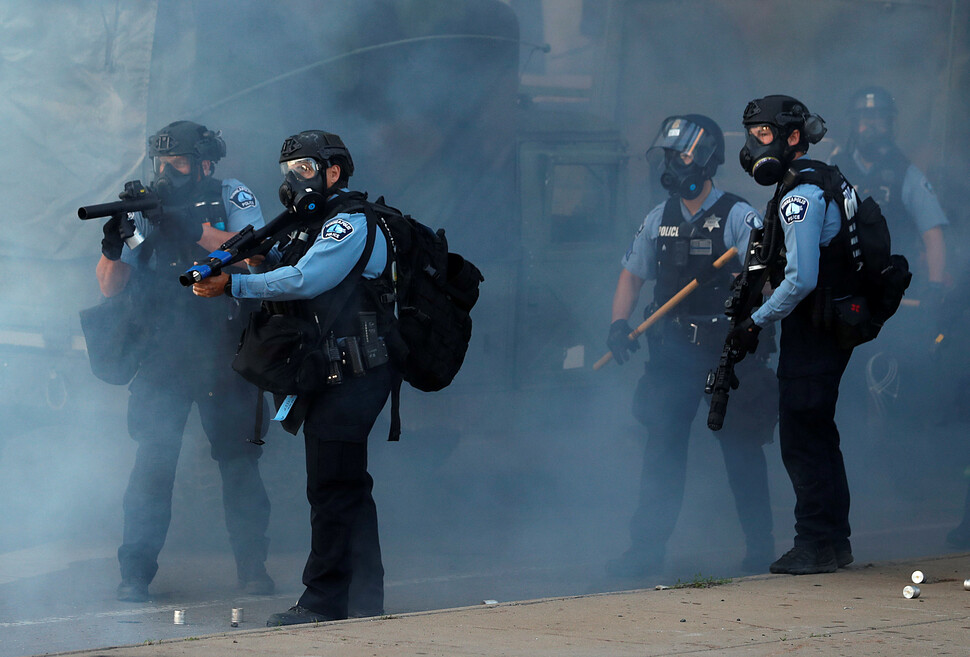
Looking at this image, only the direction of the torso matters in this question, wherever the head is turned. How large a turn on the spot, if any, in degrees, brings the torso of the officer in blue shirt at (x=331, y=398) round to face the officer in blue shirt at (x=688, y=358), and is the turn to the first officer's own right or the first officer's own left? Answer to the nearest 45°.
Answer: approximately 135° to the first officer's own right

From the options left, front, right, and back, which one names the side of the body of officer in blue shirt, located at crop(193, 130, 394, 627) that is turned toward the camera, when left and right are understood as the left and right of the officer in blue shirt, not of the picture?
left

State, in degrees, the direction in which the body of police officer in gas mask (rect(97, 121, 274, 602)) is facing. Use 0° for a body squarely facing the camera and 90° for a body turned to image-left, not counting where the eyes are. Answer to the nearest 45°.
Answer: approximately 45°

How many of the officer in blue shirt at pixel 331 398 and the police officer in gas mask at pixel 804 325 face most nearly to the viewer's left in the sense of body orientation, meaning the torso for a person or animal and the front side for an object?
2

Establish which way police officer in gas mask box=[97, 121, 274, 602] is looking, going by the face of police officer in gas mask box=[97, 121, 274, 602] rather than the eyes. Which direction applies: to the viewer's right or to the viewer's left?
to the viewer's left

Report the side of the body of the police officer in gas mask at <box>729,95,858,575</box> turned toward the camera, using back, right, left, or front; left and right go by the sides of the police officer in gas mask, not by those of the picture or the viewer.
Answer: left

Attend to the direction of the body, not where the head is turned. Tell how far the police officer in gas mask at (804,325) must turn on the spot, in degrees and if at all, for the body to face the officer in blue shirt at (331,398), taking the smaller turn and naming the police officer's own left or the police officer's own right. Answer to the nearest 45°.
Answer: approximately 45° to the police officer's own left

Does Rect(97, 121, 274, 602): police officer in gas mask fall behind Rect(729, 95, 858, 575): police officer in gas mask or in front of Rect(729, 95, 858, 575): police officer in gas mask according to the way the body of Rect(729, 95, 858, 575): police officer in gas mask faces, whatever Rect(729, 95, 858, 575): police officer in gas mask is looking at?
in front

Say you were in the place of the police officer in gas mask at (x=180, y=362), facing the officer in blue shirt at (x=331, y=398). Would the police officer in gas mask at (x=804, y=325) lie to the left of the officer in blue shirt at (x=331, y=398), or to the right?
left

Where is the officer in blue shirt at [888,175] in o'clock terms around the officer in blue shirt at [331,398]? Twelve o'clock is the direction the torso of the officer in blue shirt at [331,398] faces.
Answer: the officer in blue shirt at [888,175] is roughly at 5 o'clock from the officer in blue shirt at [331,398].

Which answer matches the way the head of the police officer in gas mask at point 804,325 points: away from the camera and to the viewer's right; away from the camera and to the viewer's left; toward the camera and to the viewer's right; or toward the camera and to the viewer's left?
toward the camera and to the viewer's left
